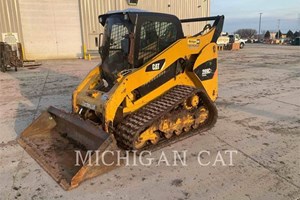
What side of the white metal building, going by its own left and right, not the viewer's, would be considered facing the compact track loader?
front

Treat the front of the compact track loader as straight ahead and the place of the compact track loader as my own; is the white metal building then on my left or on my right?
on my right

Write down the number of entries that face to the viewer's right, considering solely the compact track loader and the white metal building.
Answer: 0

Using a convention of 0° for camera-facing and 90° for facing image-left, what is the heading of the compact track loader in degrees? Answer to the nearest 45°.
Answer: approximately 45°
